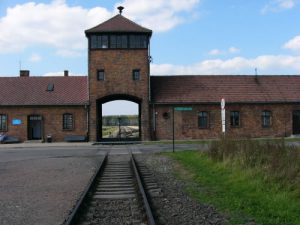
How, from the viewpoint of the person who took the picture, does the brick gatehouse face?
facing the viewer

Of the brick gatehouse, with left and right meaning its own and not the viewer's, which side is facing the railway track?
front
